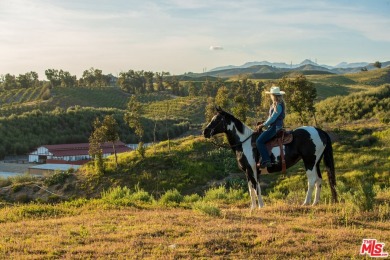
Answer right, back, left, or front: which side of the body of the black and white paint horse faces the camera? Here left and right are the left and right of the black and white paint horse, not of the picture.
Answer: left

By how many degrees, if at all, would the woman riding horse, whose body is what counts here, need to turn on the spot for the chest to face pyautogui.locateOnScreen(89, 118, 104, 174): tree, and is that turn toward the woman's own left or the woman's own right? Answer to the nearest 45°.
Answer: approximately 45° to the woman's own right

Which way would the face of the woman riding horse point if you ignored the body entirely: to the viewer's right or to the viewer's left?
to the viewer's left

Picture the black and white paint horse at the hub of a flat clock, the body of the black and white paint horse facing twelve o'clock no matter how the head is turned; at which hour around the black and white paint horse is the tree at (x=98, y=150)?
The tree is roughly at 2 o'clock from the black and white paint horse.

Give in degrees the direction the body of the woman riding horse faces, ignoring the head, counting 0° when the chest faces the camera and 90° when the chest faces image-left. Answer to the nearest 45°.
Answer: approximately 90°

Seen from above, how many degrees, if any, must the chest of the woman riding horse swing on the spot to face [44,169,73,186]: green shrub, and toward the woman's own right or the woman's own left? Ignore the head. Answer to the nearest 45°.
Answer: approximately 45° to the woman's own right

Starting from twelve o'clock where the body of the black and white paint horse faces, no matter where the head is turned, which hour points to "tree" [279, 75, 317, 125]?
The tree is roughly at 3 o'clock from the black and white paint horse.
